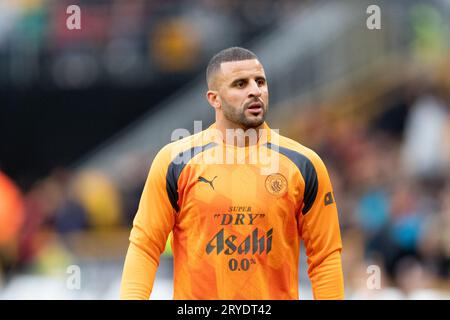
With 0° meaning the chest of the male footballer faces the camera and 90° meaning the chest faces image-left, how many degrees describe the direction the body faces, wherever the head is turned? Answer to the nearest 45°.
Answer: approximately 0°

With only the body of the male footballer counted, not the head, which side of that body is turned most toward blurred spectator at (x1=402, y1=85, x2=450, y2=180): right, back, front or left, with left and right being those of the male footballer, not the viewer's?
back

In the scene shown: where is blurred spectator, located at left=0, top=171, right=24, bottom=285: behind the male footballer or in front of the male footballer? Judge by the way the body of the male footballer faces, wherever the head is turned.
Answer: behind
